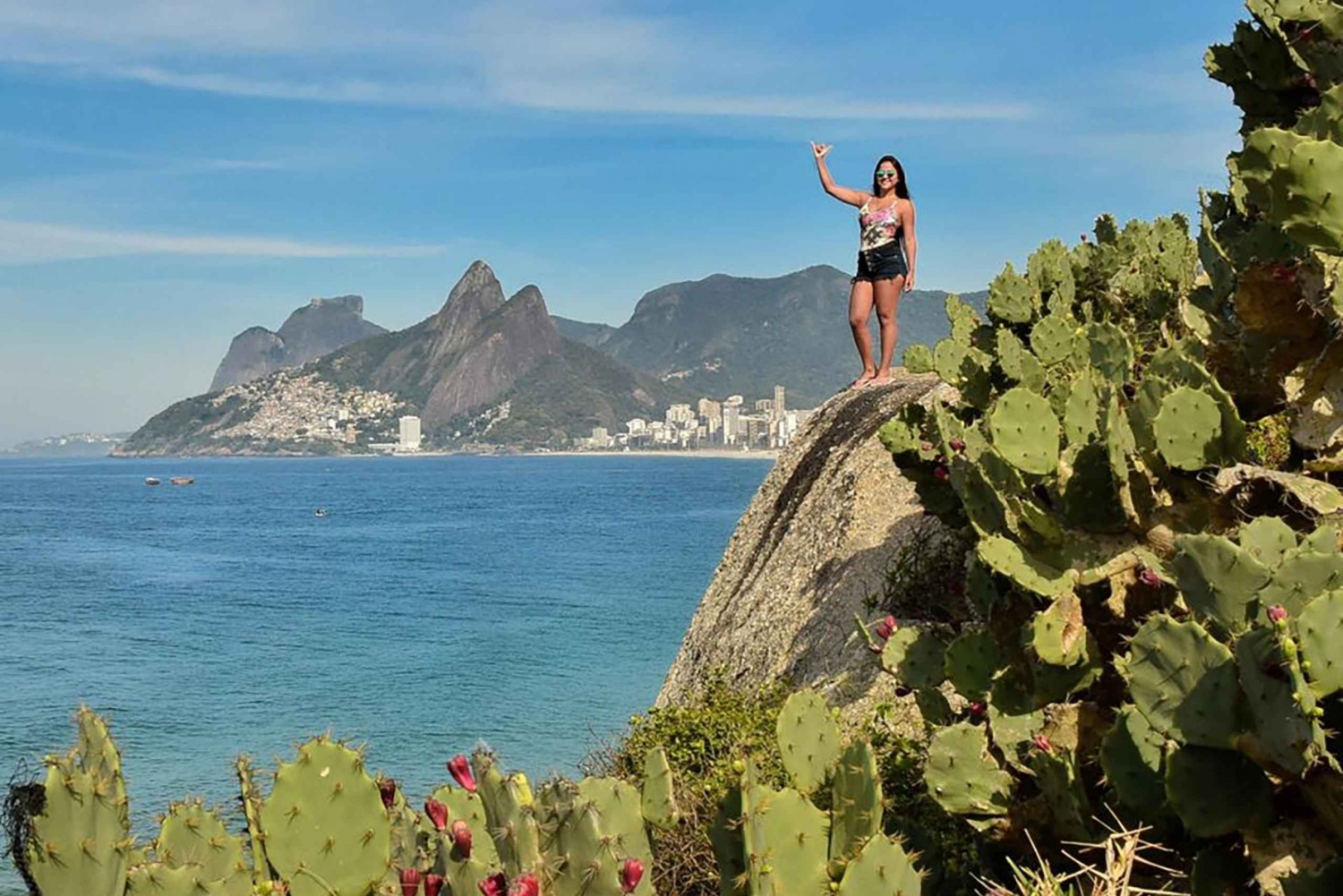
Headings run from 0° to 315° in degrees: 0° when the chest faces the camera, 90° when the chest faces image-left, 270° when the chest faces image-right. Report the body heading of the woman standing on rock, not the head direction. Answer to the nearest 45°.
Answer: approximately 45°
